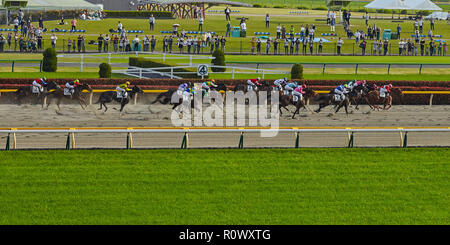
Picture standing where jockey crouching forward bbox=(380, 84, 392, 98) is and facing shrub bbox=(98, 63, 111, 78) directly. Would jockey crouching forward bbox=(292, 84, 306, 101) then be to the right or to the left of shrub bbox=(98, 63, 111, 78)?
left

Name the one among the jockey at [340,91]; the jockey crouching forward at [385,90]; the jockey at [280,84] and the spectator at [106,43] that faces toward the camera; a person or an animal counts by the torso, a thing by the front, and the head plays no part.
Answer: the spectator

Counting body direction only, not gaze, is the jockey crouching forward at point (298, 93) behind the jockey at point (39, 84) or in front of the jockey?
in front

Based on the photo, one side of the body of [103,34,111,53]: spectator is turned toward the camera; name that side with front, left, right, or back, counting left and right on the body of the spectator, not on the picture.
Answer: front
